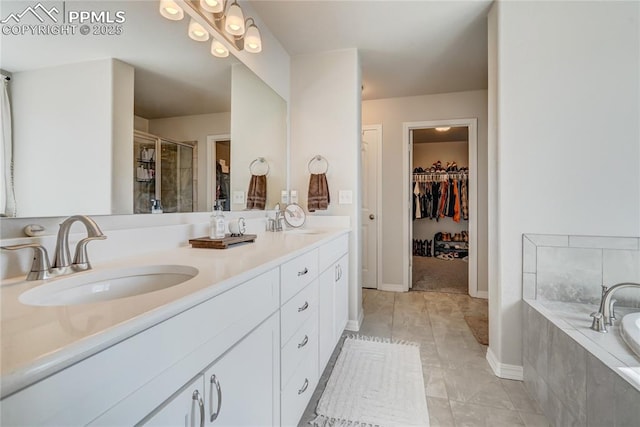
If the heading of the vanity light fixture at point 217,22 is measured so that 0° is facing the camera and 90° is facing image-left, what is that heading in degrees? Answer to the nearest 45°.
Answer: approximately 315°

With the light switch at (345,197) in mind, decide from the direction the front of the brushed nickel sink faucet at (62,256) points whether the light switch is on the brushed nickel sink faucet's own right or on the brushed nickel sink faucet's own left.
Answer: on the brushed nickel sink faucet's own left

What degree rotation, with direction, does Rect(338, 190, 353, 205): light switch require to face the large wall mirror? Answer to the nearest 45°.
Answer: approximately 45° to its right

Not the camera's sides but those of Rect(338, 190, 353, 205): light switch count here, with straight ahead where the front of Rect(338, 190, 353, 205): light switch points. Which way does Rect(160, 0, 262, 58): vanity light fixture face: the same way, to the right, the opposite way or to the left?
to the left

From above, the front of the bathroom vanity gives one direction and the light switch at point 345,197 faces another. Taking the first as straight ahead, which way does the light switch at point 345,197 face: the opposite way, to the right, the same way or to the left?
to the right

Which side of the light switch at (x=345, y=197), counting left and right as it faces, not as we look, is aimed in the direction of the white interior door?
back
